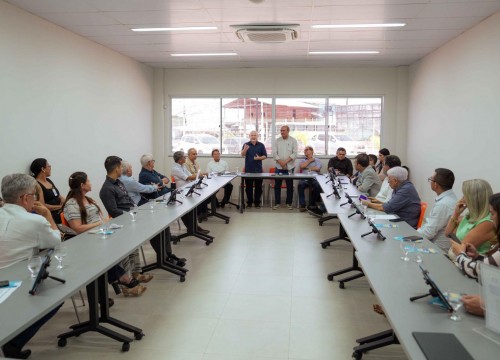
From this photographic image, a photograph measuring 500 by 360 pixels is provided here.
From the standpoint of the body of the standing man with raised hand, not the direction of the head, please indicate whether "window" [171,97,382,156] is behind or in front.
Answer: behind

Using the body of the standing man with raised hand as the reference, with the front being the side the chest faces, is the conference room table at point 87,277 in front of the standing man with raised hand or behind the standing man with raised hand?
in front

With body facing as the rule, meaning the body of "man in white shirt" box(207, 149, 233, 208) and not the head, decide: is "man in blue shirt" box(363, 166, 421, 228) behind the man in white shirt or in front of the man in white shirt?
in front

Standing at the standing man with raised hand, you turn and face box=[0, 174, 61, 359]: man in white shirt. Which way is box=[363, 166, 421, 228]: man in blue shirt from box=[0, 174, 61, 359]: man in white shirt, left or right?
left

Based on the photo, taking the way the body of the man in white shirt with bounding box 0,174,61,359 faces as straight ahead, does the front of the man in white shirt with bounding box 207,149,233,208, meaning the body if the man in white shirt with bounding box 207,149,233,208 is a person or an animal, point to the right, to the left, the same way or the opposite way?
to the right

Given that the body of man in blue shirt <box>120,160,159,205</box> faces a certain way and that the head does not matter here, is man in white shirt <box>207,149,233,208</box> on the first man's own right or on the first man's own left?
on the first man's own left

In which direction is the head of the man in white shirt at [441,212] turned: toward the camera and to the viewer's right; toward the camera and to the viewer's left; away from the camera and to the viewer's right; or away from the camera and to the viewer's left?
away from the camera and to the viewer's left

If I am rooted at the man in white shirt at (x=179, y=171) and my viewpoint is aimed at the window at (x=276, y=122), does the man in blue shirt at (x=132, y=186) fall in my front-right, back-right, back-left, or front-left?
back-right

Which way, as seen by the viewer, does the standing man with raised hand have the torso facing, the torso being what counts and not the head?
toward the camera

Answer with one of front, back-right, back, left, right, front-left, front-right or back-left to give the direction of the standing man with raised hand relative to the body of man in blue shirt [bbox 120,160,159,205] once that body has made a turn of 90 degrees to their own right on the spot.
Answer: back-left

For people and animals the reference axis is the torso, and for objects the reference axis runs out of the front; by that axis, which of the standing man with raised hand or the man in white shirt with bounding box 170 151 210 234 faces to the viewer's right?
the man in white shirt

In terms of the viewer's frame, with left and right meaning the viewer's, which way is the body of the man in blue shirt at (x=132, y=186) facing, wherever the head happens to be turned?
facing to the right of the viewer

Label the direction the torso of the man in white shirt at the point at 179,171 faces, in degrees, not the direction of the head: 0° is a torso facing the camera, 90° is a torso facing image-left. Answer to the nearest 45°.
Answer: approximately 270°

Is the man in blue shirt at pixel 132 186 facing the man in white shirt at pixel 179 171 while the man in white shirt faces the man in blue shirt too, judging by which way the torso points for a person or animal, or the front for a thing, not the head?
no

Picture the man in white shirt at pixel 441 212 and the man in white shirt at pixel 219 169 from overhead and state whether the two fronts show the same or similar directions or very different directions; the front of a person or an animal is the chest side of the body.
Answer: very different directions

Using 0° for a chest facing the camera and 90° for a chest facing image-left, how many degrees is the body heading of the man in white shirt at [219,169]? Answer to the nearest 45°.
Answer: approximately 315°
